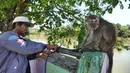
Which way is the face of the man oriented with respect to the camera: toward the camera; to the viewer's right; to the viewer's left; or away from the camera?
to the viewer's right

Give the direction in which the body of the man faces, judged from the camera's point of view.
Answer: to the viewer's right
